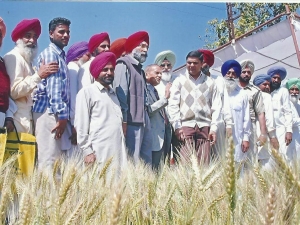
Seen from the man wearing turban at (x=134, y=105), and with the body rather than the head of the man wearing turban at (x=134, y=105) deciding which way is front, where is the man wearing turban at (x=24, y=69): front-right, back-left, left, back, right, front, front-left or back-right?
right

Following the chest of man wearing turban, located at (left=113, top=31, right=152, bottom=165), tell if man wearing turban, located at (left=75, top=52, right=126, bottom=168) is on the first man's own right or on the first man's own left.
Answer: on the first man's own right

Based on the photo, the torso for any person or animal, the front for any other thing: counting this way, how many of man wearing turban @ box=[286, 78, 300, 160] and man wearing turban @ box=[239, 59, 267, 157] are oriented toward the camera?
2

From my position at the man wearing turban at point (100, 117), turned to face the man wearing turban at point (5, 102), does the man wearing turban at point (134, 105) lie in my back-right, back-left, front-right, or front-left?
back-right

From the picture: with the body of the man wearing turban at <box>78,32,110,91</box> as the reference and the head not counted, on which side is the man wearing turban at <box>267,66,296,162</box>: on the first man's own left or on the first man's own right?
on the first man's own left

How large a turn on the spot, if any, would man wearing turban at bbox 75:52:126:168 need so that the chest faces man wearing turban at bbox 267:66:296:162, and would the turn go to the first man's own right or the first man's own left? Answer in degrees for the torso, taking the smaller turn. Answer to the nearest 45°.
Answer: approximately 90° to the first man's own left

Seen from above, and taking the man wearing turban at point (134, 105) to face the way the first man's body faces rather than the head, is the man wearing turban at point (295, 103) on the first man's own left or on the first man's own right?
on the first man's own left

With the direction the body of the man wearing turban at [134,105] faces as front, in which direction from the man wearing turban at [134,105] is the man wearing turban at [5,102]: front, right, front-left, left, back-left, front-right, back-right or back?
right

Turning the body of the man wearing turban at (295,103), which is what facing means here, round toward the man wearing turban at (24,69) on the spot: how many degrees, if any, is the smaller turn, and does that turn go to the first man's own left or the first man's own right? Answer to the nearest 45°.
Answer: approximately 45° to the first man's own right

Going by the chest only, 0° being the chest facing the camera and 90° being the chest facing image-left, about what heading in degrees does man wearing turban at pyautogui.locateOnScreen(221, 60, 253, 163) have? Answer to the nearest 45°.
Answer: approximately 45°

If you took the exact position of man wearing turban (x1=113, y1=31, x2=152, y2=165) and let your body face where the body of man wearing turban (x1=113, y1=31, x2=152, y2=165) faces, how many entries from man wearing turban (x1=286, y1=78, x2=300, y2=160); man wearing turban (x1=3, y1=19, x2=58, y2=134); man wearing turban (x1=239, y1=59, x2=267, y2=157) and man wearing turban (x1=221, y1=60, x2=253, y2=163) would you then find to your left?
3
